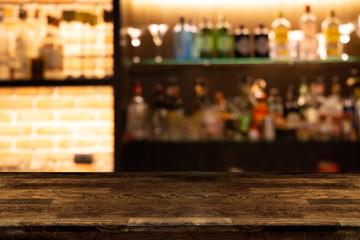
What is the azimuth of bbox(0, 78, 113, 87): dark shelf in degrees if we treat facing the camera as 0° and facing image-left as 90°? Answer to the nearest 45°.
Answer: approximately 0°

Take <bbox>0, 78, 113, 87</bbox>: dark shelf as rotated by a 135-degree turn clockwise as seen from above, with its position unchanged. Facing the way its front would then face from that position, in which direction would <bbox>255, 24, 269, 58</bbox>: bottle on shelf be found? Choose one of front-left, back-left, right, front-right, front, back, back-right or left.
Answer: back-right

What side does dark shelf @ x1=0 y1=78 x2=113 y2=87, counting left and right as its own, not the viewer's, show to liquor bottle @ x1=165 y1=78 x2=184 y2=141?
left

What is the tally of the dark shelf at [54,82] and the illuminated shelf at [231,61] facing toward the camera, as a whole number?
2

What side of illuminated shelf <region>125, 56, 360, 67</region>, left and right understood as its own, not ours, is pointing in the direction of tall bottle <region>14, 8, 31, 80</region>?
right

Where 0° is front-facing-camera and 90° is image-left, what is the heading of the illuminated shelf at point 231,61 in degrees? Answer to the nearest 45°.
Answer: approximately 0°
